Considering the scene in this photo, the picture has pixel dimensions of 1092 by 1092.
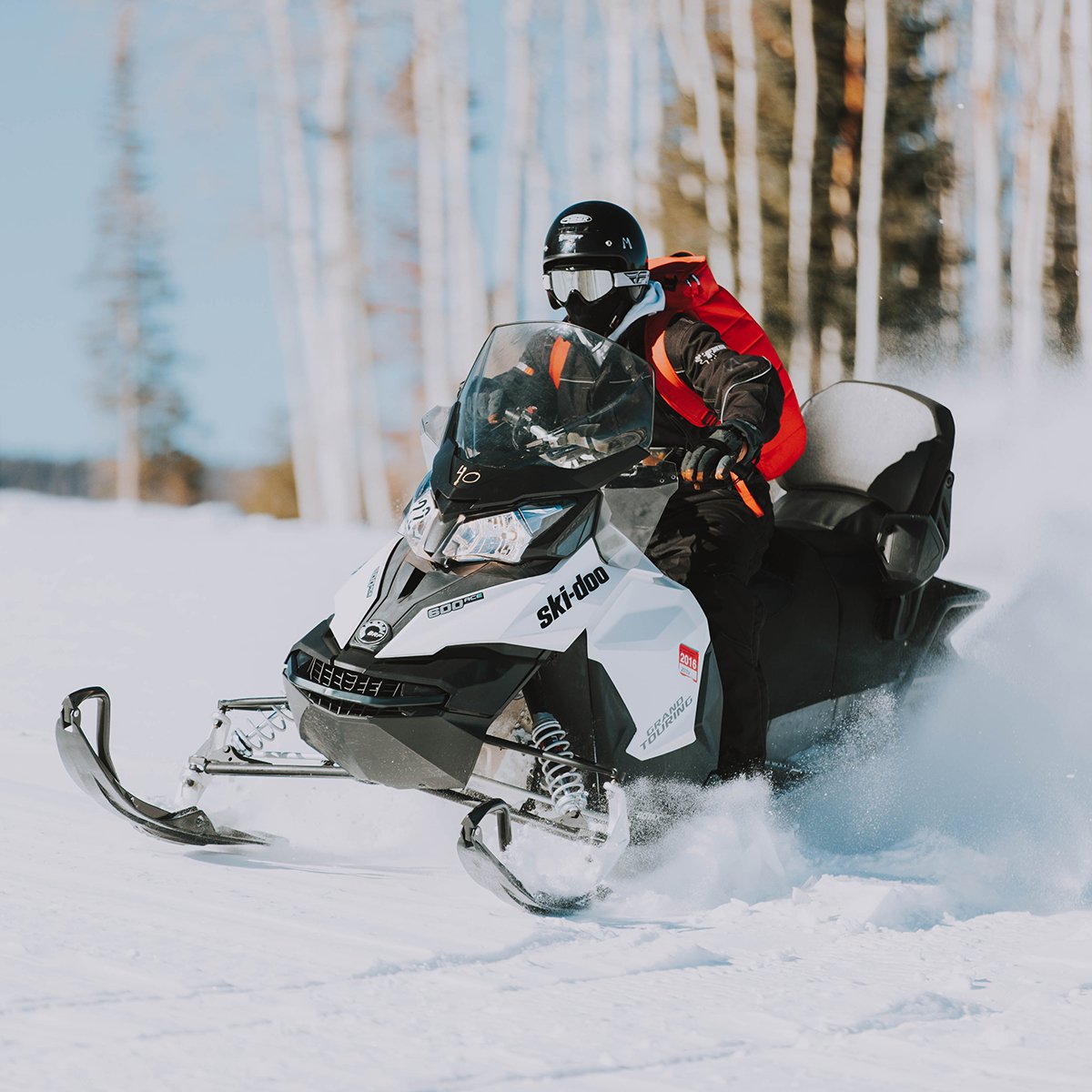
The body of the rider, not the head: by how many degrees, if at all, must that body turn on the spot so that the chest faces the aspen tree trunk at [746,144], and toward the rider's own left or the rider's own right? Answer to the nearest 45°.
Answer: approximately 135° to the rider's own right

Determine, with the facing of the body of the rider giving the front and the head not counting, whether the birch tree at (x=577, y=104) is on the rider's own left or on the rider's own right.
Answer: on the rider's own right

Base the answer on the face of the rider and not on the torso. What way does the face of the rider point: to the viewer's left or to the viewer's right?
to the viewer's left

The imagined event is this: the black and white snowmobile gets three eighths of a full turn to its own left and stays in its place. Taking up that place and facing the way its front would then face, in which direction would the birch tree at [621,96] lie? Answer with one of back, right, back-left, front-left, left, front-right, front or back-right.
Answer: left

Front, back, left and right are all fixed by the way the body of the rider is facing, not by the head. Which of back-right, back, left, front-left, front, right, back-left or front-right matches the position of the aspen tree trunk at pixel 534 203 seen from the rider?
back-right

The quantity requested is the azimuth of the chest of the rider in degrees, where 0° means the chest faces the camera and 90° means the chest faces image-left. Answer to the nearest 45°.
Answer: approximately 45°

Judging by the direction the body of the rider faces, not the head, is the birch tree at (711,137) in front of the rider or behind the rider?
behind

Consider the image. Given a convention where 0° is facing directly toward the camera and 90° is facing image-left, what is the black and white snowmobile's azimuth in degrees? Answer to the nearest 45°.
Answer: approximately 45°

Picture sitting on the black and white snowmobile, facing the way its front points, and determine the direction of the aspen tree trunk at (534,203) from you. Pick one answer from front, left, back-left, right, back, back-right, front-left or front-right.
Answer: back-right

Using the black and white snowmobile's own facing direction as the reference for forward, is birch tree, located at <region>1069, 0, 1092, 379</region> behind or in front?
behind

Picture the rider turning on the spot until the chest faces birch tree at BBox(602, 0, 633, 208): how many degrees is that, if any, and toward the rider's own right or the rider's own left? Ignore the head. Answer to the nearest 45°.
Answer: approximately 135° to the rider's own right

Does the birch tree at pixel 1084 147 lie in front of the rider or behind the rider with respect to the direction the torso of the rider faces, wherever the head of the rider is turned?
behind

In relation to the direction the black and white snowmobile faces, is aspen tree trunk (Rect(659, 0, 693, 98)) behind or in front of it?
behind

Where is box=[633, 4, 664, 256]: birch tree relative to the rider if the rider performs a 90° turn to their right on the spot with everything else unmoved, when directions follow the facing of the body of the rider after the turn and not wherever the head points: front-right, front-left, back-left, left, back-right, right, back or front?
front-right
